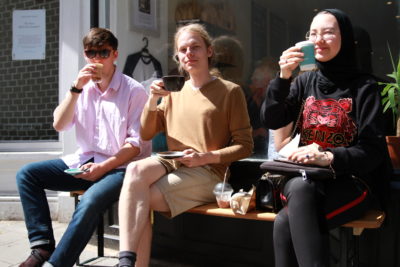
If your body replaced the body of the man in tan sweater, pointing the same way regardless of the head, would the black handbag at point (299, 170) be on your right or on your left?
on your left

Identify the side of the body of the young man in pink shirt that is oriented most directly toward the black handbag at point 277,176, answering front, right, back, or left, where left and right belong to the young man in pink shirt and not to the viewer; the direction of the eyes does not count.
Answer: left

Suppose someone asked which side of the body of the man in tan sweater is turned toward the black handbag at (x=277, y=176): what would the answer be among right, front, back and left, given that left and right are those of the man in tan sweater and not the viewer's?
left

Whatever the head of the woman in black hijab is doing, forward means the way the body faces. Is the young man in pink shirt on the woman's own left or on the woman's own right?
on the woman's own right

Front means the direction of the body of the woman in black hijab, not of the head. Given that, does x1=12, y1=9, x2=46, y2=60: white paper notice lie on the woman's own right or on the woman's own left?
on the woman's own right

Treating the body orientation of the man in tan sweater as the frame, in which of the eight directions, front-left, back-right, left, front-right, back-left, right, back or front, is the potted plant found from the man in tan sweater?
back-left

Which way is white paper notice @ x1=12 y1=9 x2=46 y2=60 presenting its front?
toward the camera

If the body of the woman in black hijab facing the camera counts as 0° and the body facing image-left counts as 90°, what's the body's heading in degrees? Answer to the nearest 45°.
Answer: approximately 45°
